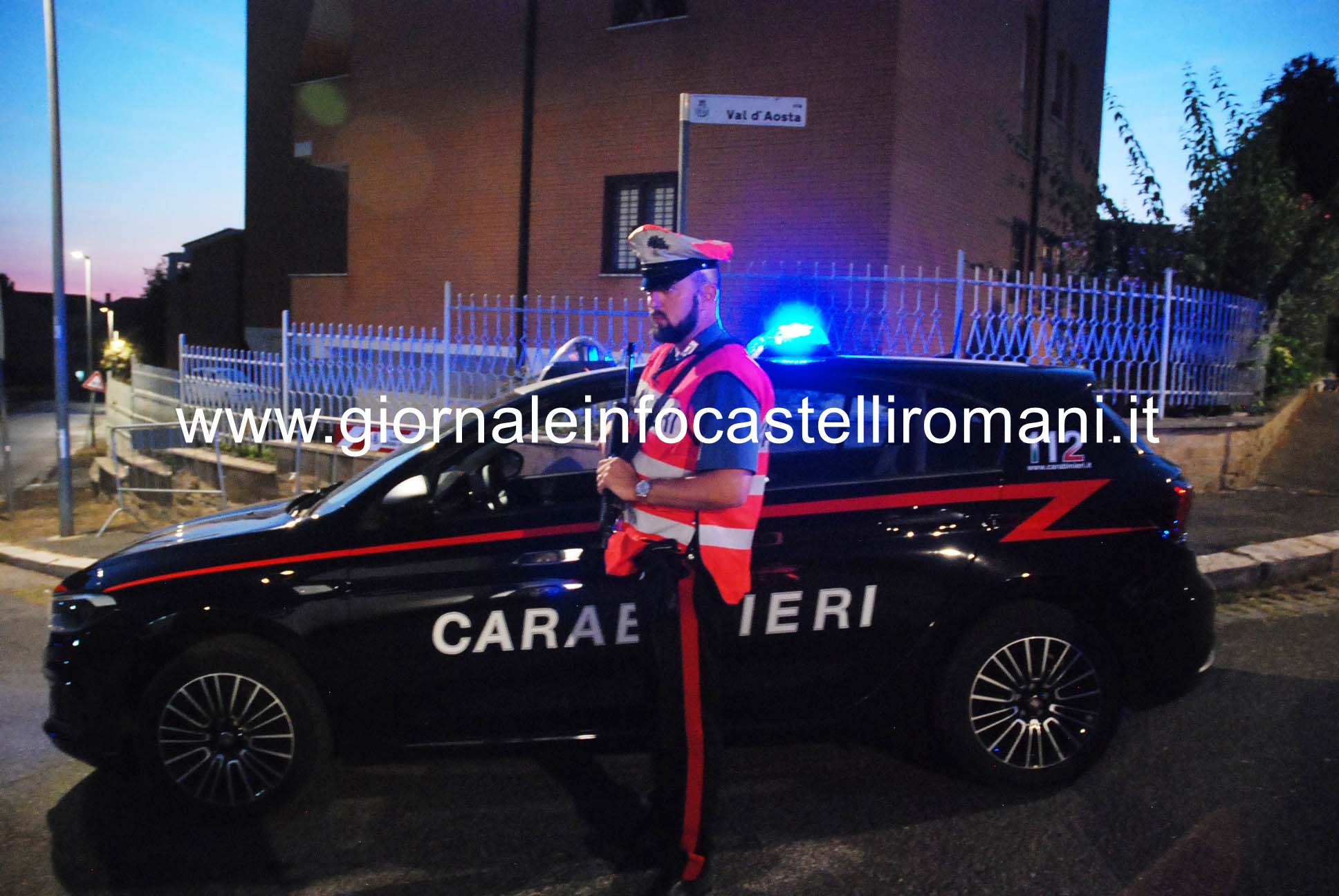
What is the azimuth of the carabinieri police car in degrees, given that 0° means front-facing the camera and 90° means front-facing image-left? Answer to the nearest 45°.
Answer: approximately 90°

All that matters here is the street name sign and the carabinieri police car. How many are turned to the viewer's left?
1

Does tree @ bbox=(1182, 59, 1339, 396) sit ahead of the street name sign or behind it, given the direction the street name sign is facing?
behind

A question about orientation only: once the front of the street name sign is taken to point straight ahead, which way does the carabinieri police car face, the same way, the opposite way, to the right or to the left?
to the right

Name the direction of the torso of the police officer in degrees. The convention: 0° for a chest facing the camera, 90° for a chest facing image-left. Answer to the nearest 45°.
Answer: approximately 45°

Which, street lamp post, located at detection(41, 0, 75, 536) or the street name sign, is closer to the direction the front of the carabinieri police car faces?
the street lamp post
